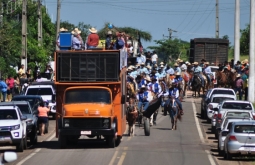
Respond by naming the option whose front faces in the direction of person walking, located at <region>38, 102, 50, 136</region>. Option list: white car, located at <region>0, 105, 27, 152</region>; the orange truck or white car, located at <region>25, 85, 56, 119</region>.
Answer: white car, located at <region>25, 85, 56, 119</region>

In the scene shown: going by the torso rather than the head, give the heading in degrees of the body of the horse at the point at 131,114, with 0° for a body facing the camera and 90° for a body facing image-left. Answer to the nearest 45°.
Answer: approximately 0°

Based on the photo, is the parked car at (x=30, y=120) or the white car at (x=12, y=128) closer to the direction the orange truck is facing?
the white car

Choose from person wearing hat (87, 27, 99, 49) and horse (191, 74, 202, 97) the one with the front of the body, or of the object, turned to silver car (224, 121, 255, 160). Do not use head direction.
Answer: the horse

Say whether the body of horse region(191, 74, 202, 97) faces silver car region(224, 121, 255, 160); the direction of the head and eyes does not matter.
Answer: yes
